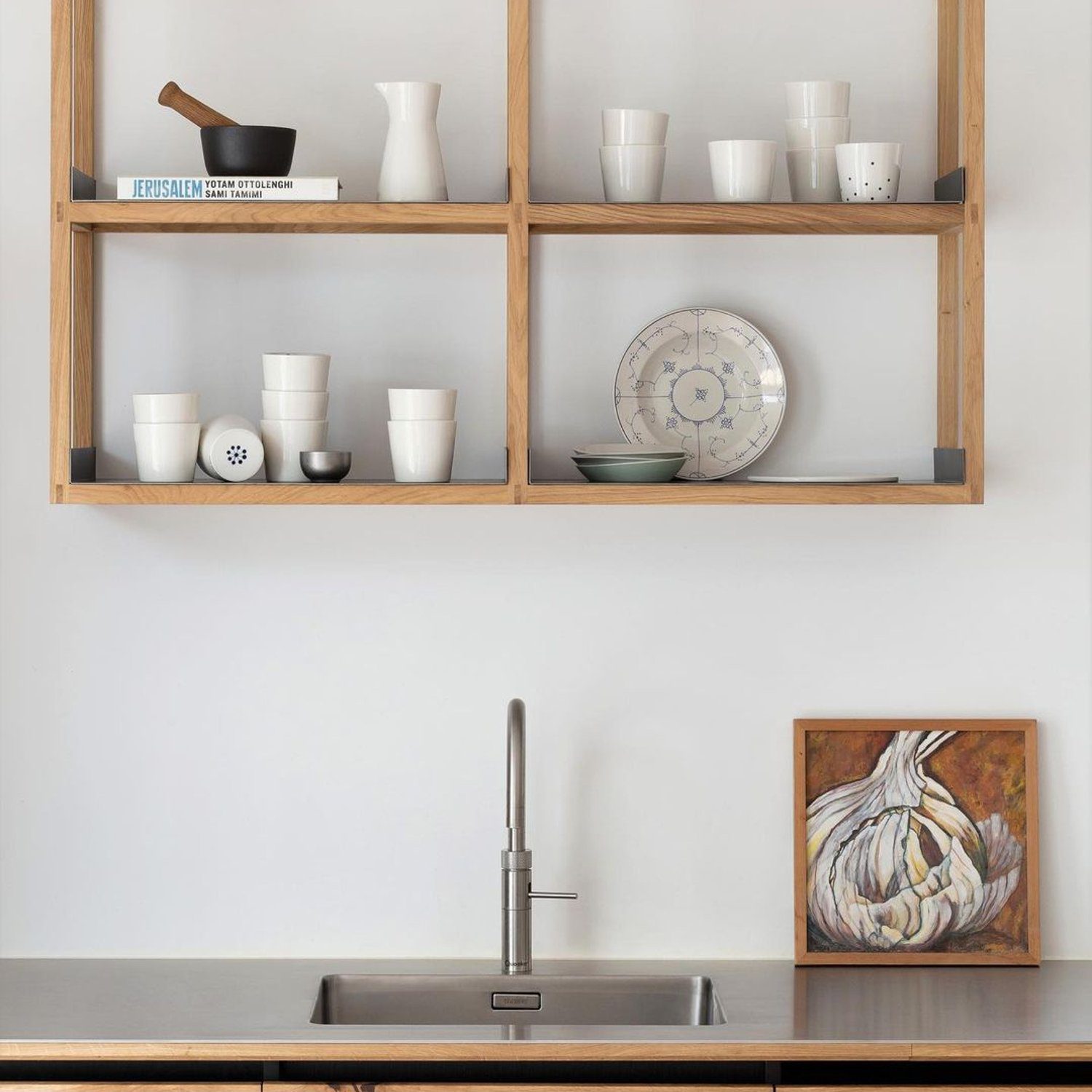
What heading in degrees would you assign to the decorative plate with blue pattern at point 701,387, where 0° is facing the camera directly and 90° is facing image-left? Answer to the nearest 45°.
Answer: approximately 0°

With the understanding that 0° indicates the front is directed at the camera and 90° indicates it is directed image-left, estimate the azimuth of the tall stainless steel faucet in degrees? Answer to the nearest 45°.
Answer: approximately 0°
